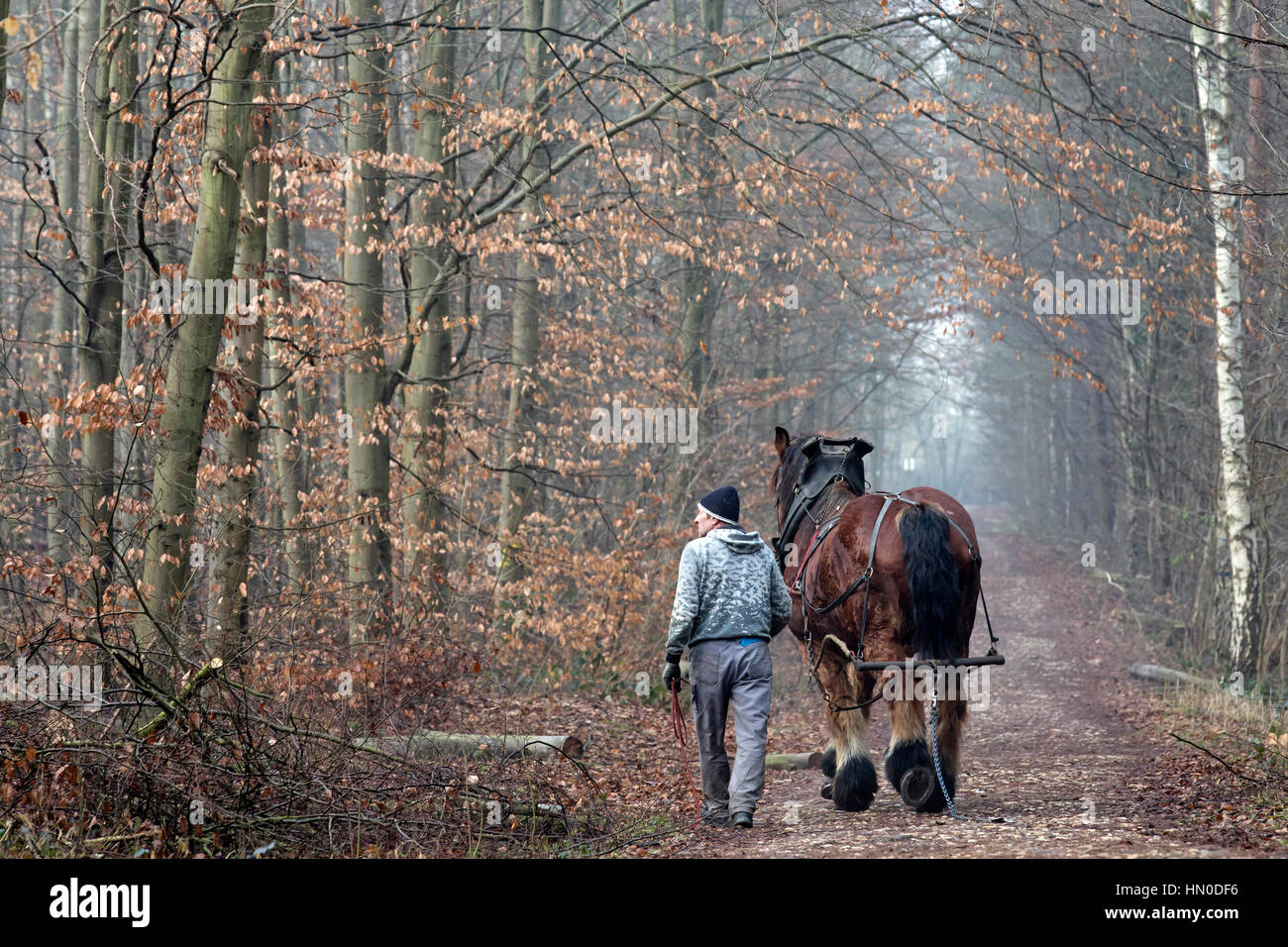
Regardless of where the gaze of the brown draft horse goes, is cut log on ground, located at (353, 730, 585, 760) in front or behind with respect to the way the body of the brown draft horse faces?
in front

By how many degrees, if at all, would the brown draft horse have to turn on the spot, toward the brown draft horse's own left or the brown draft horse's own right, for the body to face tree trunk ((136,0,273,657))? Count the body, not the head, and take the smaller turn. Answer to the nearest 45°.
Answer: approximately 45° to the brown draft horse's own left

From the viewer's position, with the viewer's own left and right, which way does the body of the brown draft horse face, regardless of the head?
facing away from the viewer and to the left of the viewer

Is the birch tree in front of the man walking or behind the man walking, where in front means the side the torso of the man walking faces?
in front

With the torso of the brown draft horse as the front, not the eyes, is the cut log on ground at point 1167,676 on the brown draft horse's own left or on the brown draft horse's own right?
on the brown draft horse's own right

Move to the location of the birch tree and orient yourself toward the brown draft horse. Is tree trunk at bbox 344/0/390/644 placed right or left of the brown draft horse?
right

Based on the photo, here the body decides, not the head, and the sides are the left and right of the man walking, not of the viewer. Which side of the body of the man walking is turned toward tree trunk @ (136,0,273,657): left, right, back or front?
front

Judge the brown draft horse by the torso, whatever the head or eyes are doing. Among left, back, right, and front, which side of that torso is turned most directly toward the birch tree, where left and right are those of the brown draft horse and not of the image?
right

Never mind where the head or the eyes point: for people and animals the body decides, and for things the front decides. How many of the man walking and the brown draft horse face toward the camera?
0

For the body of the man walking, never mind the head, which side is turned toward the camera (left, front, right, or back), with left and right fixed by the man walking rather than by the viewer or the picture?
back
